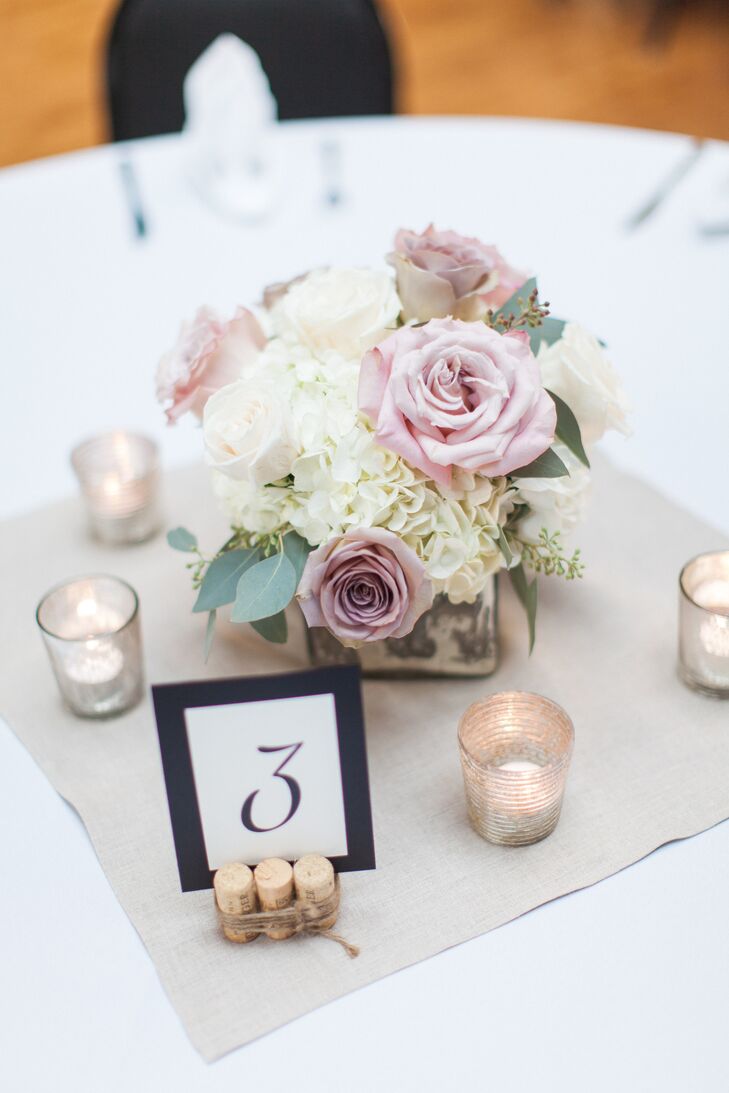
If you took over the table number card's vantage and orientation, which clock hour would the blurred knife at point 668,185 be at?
The blurred knife is roughly at 7 o'clock from the table number card.

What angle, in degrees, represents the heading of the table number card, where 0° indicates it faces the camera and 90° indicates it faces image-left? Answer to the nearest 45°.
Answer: approximately 0°

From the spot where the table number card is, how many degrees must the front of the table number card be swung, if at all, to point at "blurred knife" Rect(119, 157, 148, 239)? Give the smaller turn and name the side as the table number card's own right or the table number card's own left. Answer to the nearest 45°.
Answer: approximately 180°
